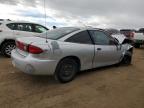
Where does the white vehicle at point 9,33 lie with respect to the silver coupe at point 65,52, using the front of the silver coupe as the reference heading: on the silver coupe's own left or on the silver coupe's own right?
on the silver coupe's own left

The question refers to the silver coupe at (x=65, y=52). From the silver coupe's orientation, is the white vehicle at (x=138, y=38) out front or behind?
out front

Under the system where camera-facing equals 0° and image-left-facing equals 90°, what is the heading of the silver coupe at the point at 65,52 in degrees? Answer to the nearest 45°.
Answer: approximately 225°
